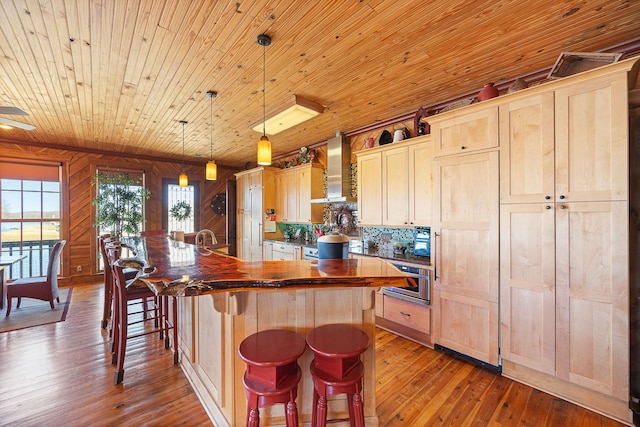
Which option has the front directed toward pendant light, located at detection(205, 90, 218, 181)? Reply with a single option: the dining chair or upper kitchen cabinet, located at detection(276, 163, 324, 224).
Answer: the upper kitchen cabinet

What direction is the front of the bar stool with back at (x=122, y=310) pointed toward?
to the viewer's right

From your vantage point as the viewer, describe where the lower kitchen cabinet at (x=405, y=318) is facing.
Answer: facing the viewer and to the left of the viewer

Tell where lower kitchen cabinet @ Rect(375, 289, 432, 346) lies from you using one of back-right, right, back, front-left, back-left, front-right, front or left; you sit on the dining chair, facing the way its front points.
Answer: back-left

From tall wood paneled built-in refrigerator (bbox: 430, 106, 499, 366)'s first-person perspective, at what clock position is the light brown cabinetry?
The light brown cabinetry is roughly at 2 o'clock from the tall wood paneled built-in refrigerator.

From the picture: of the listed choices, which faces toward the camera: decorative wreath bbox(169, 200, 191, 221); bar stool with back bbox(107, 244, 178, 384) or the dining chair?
the decorative wreath

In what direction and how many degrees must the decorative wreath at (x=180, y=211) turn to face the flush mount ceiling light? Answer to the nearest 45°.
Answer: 0° — it already faces it

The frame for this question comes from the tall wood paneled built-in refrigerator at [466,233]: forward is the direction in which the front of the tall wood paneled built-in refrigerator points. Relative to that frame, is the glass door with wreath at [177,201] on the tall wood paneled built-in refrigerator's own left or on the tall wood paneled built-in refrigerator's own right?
on the tall wood paneled built-in refrigerator's own right

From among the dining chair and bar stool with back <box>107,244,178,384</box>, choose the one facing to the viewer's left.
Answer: the dining chair

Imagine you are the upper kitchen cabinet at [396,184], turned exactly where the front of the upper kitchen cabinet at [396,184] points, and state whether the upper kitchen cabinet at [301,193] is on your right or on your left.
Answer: on your right

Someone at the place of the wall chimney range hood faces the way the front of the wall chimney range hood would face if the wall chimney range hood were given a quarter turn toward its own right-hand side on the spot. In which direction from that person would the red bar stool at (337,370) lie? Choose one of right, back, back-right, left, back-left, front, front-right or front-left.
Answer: back-left

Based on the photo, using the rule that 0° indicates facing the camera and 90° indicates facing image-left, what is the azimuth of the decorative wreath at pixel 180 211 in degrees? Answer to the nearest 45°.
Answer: approximately 0°

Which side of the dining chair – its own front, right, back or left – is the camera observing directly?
left

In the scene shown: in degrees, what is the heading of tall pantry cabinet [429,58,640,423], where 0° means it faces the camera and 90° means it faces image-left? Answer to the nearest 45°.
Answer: approximately 45°

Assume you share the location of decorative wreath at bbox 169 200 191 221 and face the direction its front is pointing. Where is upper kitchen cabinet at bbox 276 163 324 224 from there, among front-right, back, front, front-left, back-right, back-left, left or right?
front-left
